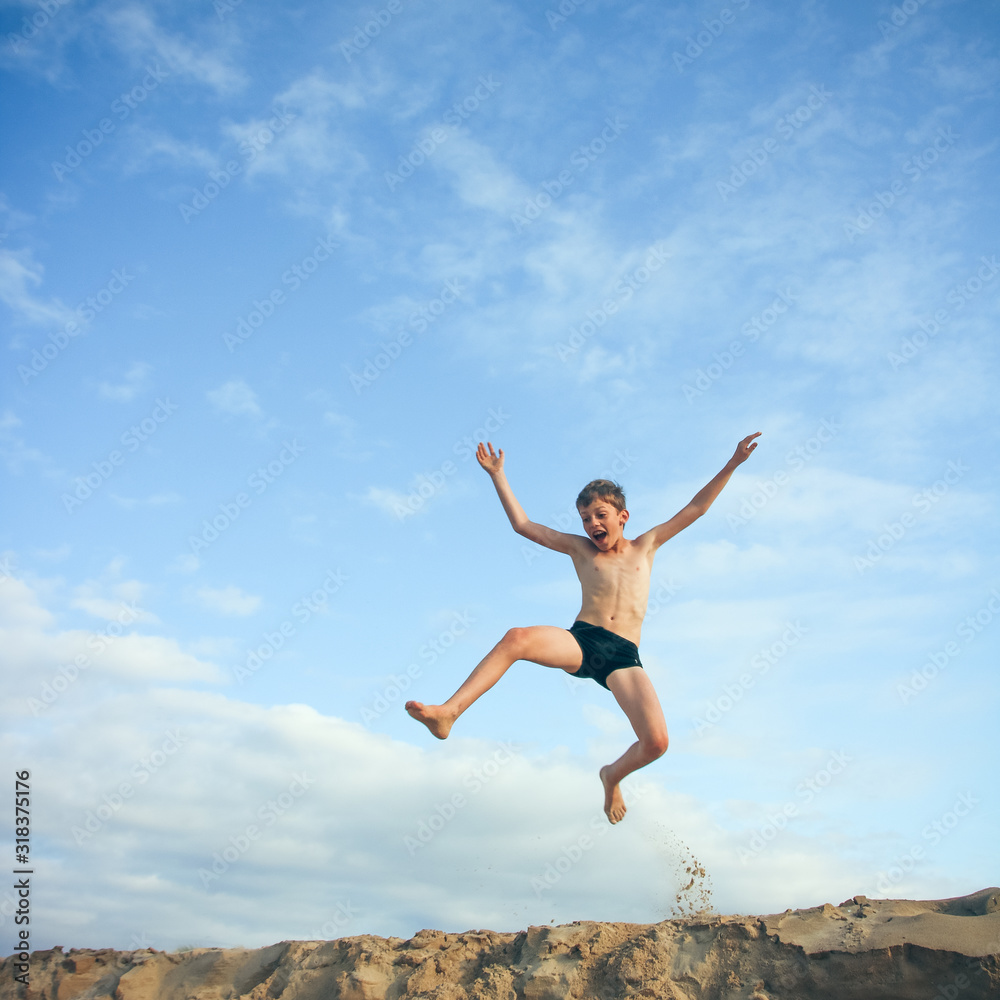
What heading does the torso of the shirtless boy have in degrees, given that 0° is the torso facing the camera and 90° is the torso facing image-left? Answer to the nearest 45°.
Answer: approximately 0°
